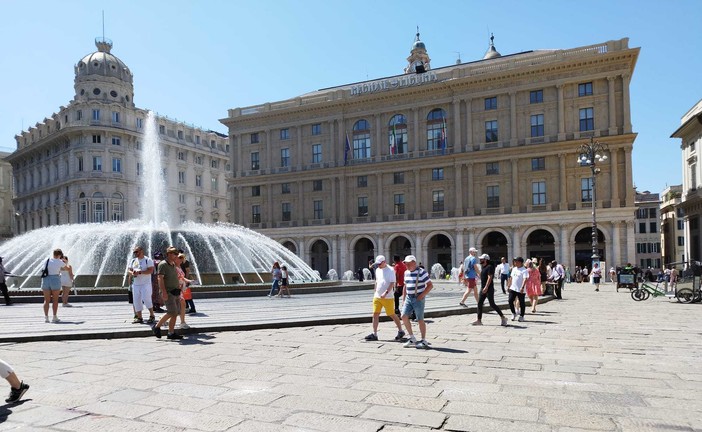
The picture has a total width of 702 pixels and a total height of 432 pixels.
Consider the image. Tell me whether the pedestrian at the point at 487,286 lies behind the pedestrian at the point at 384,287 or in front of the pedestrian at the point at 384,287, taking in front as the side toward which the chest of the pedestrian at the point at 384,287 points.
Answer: behind

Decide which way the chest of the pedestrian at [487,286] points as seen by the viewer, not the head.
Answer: to the viewer's left

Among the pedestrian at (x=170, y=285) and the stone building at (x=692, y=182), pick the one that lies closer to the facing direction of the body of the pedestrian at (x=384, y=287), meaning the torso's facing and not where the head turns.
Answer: the pedestrian

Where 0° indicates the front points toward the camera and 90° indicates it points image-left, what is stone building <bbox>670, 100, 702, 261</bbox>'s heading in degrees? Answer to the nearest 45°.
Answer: approximately 45°
